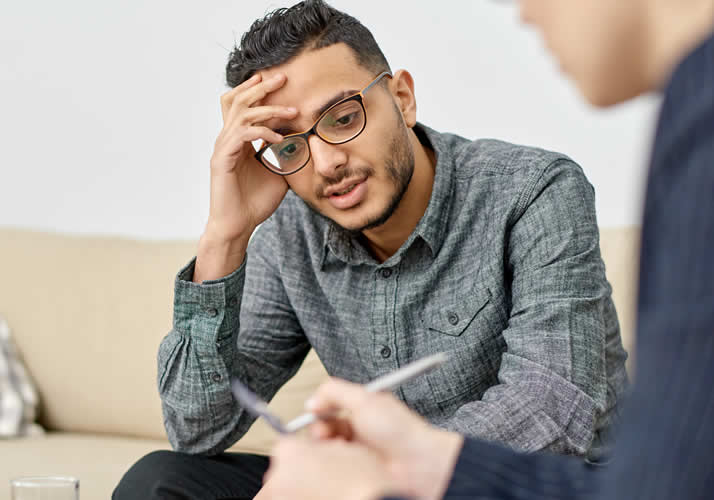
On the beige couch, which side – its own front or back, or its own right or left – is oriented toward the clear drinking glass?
front

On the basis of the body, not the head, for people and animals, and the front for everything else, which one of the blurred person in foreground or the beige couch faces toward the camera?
the beige couch

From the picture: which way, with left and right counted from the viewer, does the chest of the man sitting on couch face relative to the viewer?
facing the viewer and to the left of the viewer

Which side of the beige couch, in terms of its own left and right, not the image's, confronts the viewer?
front

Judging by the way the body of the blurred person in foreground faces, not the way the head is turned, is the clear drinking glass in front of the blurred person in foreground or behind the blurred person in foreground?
in front

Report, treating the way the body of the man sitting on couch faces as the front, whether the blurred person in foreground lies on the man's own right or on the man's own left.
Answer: on the man's own left

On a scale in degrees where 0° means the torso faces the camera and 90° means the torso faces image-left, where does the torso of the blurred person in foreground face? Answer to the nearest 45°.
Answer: approximately 90°

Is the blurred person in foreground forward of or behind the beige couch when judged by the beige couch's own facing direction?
forward
